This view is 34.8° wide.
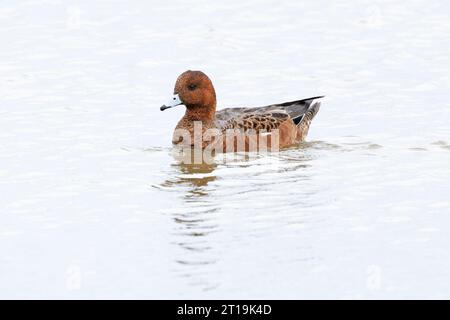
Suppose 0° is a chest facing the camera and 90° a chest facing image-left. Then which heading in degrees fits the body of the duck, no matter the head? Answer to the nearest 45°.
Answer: approximately 90°
